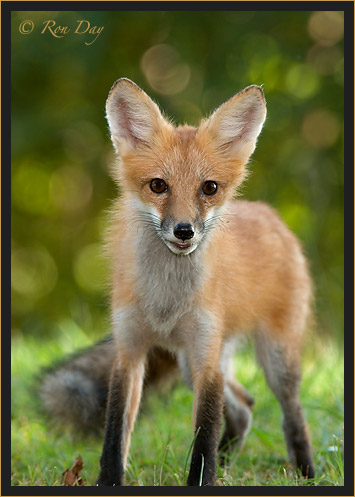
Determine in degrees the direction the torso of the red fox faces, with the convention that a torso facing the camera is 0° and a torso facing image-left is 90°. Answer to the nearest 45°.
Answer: approximately 45°
